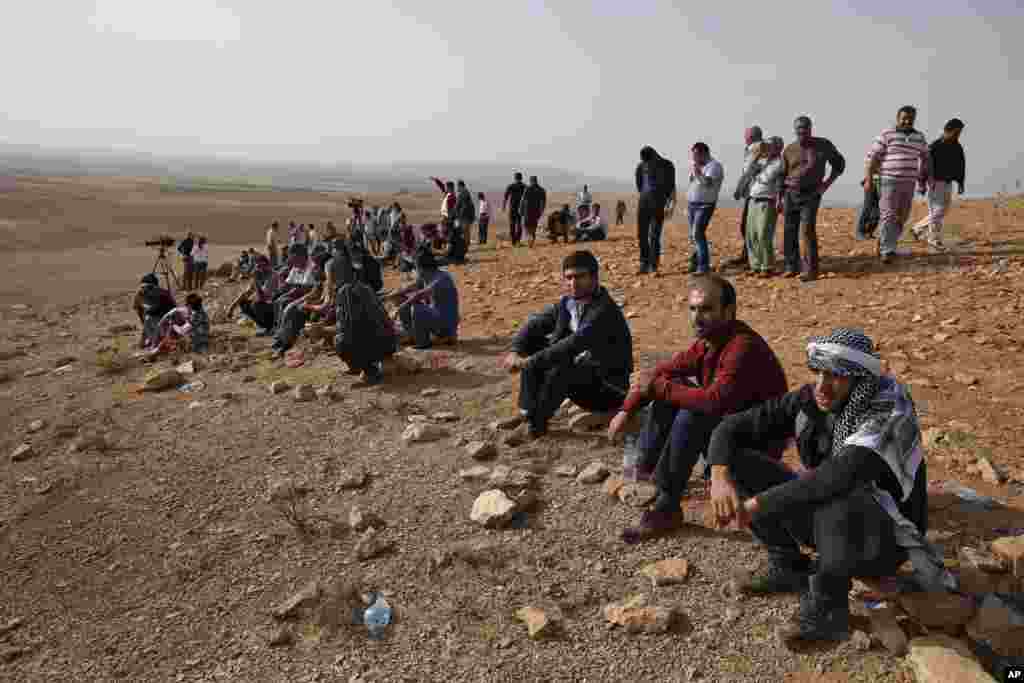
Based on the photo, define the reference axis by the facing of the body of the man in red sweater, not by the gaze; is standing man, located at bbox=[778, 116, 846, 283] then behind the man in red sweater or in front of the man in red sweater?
behind

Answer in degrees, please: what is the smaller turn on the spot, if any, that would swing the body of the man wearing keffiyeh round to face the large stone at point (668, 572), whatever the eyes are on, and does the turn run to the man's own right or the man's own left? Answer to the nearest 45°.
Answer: approximately 90° to the man's own right

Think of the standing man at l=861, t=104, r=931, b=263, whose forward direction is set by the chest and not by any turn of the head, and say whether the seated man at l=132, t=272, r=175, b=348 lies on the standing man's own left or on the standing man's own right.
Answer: on the standing man's own right

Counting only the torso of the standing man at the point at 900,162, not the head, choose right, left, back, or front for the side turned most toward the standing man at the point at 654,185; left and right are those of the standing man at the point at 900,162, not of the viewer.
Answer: right

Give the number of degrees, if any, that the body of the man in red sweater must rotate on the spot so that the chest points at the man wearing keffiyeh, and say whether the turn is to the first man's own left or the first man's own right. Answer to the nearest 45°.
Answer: approximately 90° to the first man's own left

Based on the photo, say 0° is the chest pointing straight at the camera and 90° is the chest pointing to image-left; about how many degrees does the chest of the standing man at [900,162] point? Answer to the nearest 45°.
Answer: approximately 0°

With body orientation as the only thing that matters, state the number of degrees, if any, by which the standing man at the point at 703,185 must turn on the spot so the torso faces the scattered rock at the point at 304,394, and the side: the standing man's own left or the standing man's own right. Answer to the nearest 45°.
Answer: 0° — they already face it

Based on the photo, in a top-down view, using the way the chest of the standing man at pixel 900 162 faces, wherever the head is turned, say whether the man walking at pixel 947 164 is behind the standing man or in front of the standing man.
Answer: behind

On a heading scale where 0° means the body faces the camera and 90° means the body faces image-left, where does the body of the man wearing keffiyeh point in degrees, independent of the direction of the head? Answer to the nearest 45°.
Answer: approximately 45°
